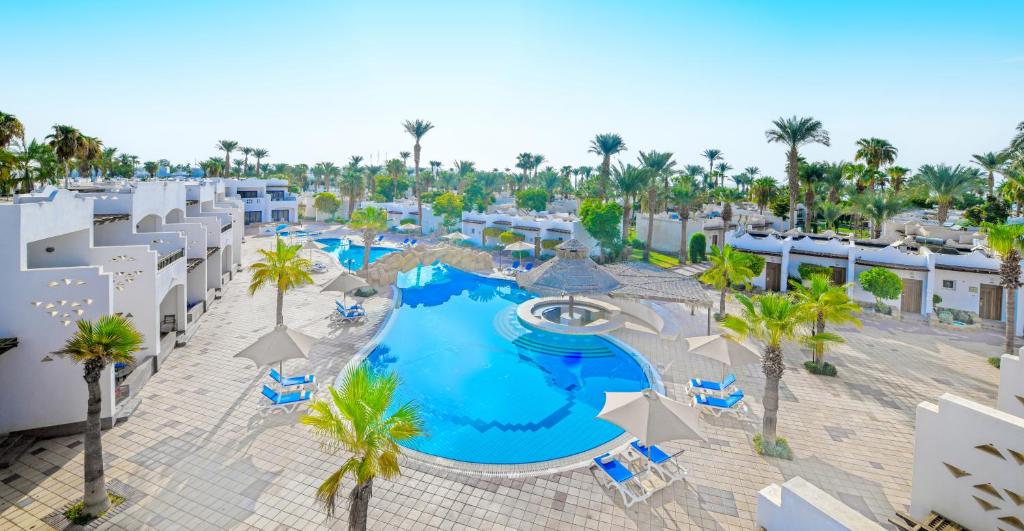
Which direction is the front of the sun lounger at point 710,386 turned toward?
to the viewer's left

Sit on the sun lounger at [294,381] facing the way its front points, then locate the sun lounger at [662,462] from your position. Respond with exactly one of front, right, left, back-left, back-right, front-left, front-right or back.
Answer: front-right

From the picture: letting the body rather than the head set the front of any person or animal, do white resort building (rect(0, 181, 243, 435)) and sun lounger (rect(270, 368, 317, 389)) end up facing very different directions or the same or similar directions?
same or similar directions

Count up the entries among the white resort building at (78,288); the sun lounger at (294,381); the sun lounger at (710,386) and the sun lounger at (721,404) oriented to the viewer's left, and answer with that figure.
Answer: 2

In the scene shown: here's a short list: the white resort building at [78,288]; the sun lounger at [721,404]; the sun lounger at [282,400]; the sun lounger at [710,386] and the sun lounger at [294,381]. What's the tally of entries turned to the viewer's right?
3

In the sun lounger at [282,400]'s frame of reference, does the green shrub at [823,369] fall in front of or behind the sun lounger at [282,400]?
in front

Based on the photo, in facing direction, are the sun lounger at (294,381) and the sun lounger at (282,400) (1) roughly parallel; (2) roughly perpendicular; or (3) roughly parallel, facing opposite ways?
roughly parallel

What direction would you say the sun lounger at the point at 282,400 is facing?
to the viewer's right

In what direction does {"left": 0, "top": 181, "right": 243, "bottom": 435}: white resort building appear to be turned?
to the viewer's right

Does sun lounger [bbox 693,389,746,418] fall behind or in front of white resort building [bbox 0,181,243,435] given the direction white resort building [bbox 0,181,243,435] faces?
in front

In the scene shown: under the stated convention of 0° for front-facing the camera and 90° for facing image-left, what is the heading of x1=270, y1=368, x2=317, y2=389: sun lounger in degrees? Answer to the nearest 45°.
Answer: approximately 270°

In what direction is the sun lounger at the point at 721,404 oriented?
to the viewer's left
